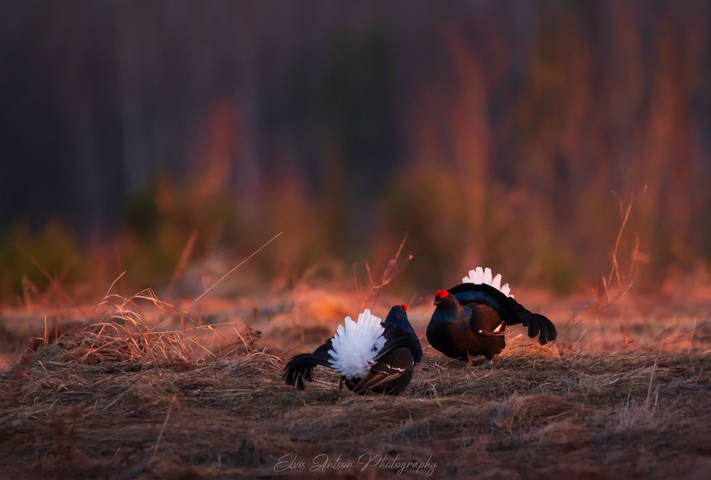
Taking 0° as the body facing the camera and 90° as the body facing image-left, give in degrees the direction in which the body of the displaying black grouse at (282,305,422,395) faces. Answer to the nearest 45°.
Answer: approximately 225°

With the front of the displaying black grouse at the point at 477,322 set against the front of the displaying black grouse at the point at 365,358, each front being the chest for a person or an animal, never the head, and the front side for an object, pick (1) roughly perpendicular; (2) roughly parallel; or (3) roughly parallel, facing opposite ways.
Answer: roughly parallel, facing opposite ways

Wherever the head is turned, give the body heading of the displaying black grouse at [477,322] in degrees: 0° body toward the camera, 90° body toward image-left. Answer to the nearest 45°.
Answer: approximately 45°

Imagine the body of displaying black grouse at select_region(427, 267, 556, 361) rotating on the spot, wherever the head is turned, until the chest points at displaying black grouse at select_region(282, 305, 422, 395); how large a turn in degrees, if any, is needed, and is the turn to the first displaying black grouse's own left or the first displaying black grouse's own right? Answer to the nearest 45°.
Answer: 0° — it already faces it

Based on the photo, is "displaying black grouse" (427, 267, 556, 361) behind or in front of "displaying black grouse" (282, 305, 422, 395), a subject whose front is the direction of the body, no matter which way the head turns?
in front
